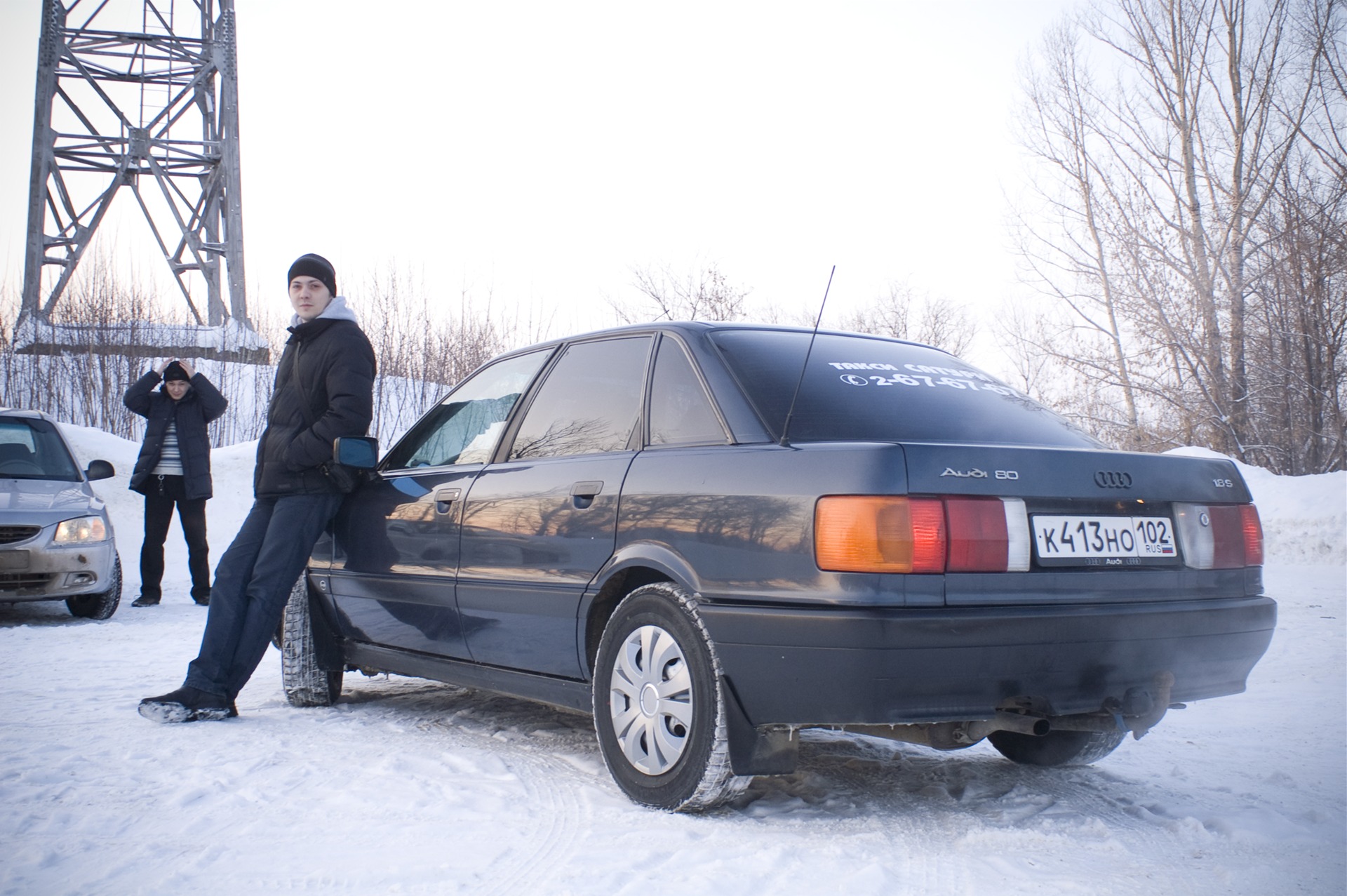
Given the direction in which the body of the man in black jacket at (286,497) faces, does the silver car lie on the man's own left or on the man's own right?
on the man's own right

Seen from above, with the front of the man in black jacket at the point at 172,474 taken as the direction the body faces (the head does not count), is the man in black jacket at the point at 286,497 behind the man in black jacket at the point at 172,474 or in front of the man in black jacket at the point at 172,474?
in front

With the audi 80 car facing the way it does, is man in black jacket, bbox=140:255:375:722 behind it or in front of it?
in front

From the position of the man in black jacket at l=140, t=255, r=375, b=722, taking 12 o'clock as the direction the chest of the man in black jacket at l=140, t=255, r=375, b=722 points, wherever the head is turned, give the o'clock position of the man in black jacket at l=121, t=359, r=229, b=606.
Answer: the man in black jacket at l=121, t=359, r=229, b=606 is roughly at 4 o'clock from the man in black jacket at l=140, t=255, r=375, b=722.

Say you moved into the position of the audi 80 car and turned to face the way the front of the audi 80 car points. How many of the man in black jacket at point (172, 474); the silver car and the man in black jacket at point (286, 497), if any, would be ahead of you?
3

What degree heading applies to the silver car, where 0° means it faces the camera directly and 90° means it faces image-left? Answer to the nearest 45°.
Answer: approximately 0°

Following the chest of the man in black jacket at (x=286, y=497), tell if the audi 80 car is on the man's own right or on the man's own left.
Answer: on the man's own left

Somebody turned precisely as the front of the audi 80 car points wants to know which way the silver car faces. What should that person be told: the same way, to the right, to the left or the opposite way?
the opposite way

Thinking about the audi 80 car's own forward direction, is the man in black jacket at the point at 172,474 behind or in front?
in front

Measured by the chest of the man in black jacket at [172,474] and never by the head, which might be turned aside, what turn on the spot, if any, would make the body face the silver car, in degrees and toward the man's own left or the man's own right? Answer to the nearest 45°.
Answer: approximately 45° to the man's own right

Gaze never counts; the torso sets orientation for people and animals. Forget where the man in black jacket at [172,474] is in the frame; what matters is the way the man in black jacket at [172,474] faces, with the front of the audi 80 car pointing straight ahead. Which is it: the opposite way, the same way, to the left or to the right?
the opposite way
